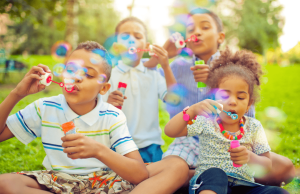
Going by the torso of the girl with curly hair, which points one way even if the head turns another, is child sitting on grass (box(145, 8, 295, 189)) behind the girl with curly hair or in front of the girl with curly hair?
behind

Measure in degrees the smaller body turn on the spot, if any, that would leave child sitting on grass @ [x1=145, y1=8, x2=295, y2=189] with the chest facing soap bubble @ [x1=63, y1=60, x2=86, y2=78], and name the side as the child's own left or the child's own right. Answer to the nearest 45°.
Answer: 0° — they already face it

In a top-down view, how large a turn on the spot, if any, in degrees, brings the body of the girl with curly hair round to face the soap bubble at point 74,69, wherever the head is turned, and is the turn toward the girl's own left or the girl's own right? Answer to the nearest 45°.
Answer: approximately 45° to the girl's own right

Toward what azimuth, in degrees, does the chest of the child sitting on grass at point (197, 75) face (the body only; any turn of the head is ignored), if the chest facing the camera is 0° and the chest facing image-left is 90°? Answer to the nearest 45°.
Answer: approximately 45°

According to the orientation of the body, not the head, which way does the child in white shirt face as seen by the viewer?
toward the camera

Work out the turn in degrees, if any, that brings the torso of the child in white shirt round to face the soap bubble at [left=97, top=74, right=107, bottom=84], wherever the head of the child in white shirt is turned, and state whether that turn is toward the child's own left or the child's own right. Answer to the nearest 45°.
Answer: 0° — they already face it

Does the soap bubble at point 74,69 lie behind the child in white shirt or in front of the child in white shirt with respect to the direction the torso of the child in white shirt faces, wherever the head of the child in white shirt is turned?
in front

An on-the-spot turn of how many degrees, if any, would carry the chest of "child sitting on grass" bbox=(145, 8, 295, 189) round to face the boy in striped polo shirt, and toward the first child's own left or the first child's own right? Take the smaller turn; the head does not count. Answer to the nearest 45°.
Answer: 0° — they already face them

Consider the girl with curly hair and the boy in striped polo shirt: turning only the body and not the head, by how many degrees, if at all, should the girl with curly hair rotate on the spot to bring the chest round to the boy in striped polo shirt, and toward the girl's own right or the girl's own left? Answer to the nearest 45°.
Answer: approximately 45° to the girl's own right

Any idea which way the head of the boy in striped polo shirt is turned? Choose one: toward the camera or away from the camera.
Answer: toward the camera

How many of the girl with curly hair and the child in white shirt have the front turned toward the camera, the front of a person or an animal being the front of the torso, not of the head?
2

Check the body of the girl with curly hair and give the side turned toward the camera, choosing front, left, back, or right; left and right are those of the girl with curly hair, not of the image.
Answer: front

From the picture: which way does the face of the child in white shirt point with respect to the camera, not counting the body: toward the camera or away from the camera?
toward the camera
